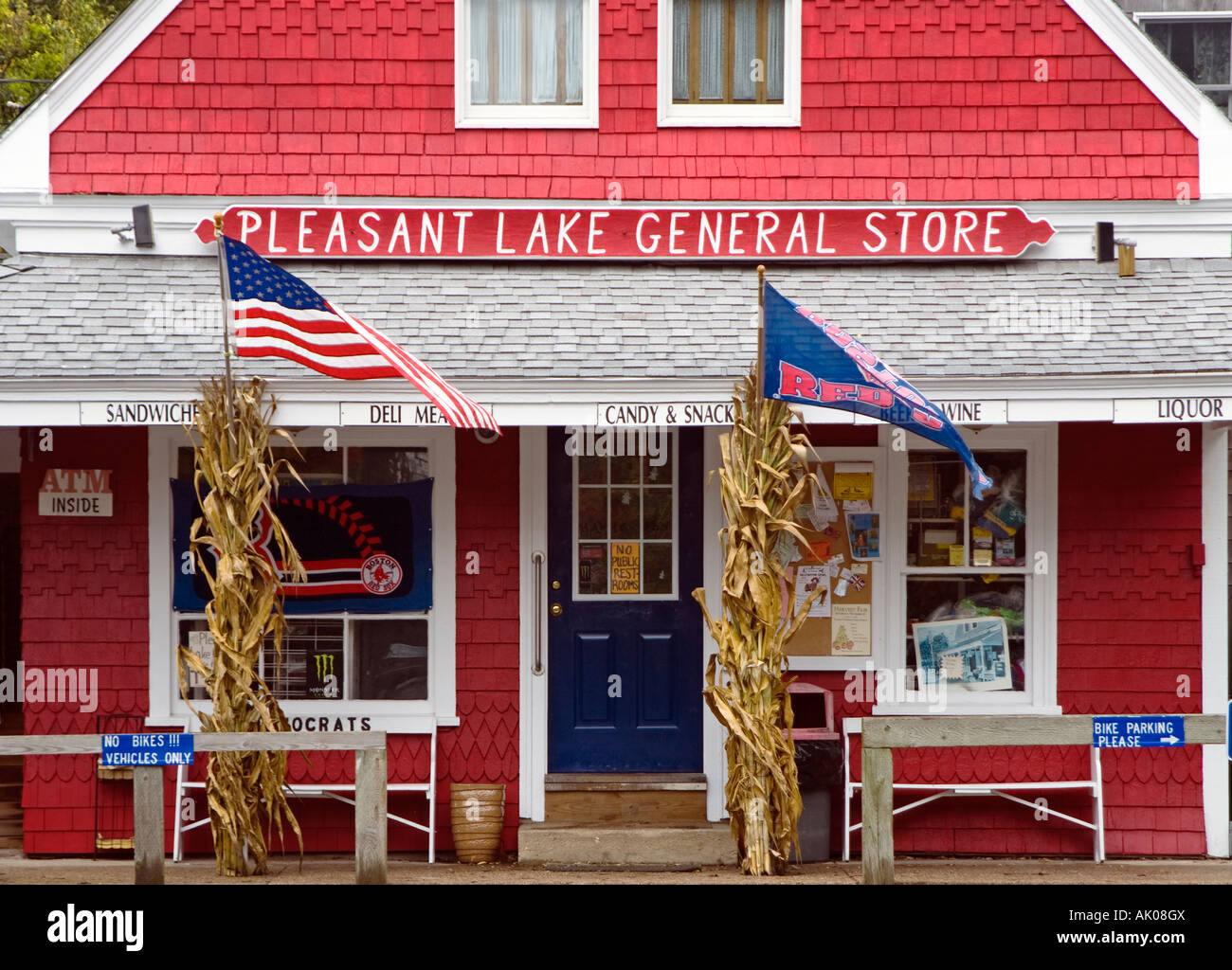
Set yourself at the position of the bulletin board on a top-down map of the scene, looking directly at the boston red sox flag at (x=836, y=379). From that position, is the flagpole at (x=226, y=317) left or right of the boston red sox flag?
right

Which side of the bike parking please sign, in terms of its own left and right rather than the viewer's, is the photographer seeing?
front

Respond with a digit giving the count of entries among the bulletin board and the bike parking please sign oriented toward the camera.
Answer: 2

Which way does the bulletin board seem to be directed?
toward the camera

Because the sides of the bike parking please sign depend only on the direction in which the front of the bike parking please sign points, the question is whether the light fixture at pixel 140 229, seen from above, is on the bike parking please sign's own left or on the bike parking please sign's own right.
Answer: on the bike parking please sign's own right

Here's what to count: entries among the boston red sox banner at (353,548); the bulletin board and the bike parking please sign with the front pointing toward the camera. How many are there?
3

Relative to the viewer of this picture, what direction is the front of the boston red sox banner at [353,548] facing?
facing the viewer

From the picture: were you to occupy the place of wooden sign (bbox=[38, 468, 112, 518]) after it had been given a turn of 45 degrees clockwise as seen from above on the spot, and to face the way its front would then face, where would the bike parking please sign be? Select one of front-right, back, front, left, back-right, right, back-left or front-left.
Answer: left

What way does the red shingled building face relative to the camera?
toward the camera

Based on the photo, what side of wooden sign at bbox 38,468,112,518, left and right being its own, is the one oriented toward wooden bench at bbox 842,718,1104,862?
left

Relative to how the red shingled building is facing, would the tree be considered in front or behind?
behind
